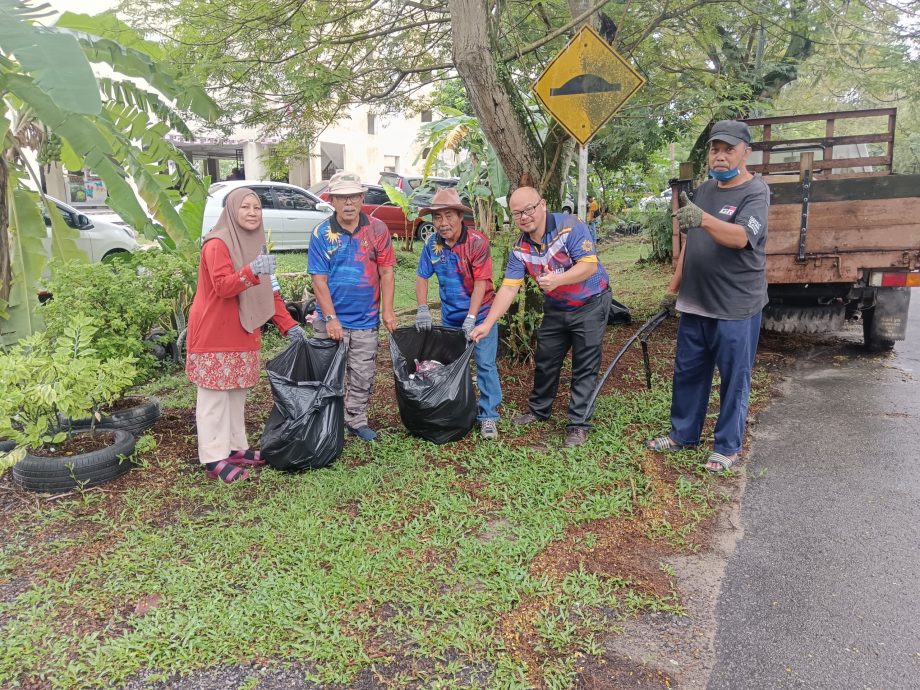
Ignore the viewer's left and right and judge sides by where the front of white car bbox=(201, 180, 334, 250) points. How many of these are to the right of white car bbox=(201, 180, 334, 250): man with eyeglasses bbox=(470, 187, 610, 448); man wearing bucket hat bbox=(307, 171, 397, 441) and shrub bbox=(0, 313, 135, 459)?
3

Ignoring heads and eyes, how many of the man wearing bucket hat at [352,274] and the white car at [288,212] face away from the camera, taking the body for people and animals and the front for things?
0

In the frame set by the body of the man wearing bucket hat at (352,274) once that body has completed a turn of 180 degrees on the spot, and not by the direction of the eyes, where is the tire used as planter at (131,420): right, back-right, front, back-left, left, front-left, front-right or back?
left

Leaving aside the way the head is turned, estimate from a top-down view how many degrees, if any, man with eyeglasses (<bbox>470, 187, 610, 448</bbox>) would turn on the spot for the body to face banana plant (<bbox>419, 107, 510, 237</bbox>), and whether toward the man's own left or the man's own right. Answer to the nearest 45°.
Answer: approximately 135° to the man's own right

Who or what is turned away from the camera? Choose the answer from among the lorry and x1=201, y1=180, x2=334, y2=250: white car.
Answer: the lorry

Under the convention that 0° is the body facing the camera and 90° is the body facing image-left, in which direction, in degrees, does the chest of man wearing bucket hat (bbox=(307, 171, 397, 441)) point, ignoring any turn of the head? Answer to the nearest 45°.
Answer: approximately 0°

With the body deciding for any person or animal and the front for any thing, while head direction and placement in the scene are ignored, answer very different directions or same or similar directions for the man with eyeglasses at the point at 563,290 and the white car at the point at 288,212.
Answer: very different directions

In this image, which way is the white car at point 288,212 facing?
to the viewer's right

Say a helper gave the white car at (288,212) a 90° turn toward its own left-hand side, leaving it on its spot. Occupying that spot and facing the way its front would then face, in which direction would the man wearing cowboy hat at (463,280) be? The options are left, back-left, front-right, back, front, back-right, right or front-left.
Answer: back

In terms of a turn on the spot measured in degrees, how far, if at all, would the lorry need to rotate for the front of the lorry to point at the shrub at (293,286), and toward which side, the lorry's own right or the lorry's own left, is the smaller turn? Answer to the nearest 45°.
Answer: approximately 90° to the lorry's own left

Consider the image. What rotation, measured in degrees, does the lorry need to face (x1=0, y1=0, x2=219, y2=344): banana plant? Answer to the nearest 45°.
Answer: approximately 135° to its left

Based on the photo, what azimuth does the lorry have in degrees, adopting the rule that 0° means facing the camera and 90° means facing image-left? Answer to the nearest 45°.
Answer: approximately 180°

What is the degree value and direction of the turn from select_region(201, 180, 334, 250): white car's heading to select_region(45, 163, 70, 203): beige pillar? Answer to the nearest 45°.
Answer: approximately 180°

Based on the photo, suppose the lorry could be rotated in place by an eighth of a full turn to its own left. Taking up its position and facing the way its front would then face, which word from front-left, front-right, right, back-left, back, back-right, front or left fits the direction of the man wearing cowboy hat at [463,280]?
left

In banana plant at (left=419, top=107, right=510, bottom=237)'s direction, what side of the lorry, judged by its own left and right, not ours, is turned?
left
